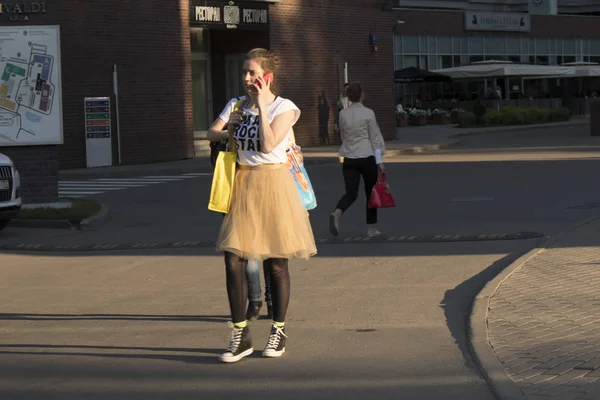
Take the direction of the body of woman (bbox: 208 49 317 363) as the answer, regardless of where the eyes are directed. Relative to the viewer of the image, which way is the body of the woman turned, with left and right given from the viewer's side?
facing the viewer and to the left of the viewer

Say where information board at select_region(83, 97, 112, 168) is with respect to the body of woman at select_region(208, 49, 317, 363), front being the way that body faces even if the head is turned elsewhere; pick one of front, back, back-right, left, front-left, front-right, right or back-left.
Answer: back-right

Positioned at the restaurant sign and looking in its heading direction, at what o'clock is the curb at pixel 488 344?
The curb is roughly at 12 o'clock from the restaurant sign.

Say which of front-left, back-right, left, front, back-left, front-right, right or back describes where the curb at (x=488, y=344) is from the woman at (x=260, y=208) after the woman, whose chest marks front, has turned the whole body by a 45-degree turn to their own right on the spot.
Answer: back

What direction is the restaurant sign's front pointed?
toward the camera

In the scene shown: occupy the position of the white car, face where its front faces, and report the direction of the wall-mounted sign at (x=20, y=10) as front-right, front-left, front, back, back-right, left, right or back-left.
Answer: back-left

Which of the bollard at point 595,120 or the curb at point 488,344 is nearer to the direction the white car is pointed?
the curb

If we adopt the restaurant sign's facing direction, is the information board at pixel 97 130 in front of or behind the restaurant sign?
in front

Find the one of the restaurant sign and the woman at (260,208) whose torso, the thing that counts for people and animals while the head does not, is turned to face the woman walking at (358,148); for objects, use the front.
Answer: the restaurant sign

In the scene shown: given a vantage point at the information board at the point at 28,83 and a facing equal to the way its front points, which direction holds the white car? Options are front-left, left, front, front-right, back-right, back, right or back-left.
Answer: front

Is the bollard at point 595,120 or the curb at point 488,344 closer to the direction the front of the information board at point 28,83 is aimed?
the curb

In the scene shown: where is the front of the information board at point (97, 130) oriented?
toward the camera

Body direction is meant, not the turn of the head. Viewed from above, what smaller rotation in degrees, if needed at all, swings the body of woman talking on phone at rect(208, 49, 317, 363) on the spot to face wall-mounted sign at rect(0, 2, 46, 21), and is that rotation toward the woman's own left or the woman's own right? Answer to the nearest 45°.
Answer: approximately 135° to the woman's own right

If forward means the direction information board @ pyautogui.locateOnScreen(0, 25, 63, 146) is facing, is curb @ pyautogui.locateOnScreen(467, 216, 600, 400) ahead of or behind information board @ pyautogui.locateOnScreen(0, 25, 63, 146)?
ahead

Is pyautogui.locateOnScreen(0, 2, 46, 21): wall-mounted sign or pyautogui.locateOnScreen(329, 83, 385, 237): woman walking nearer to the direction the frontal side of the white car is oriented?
the woman walking

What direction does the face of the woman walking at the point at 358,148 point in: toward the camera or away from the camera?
away from the camera
